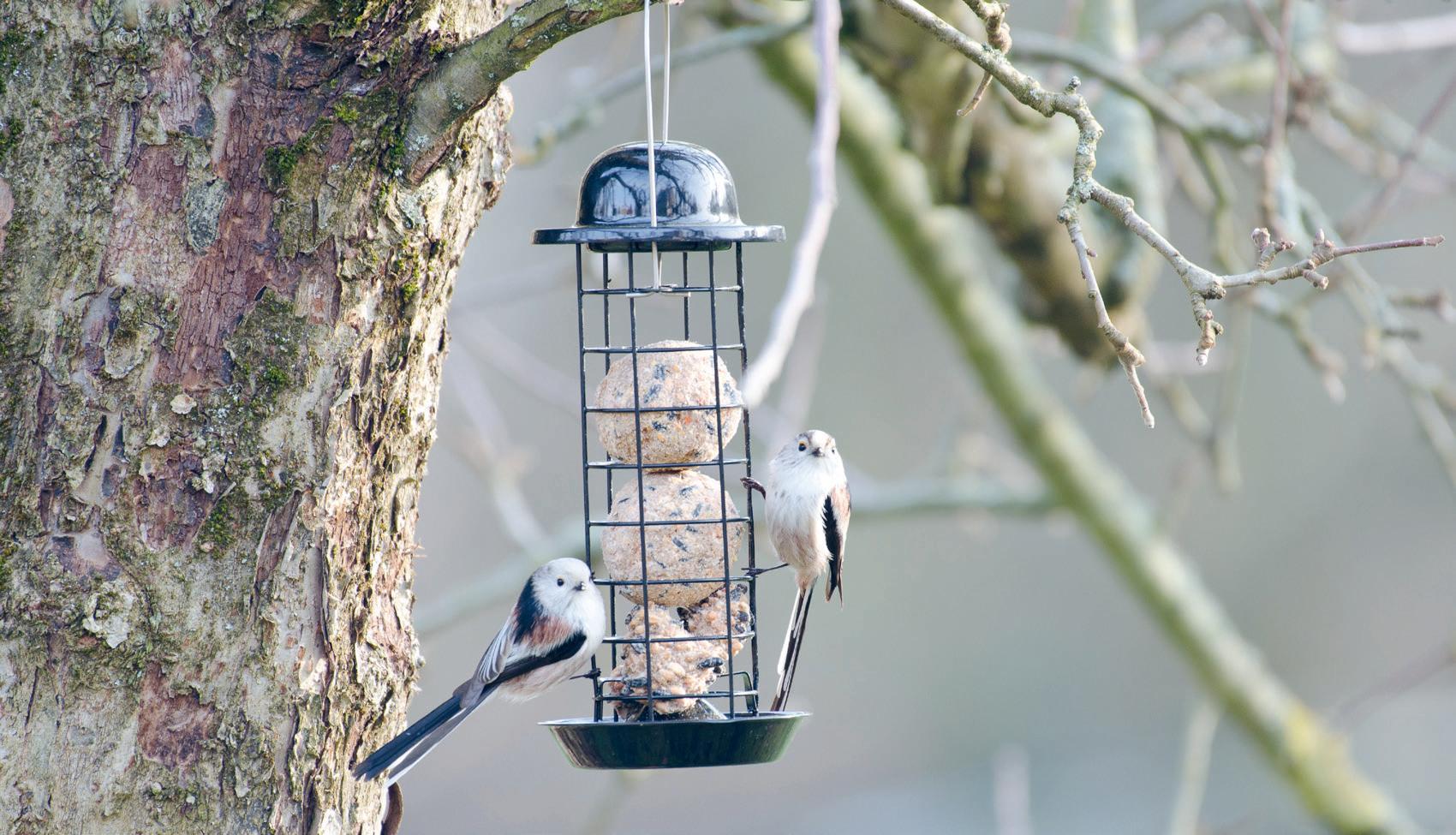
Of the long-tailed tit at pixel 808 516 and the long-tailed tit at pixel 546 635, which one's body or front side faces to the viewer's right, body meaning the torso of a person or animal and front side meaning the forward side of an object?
the long-tailed tit at pixel 546 635

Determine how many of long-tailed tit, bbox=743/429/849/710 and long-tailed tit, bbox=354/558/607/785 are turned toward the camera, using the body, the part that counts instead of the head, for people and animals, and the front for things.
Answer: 1

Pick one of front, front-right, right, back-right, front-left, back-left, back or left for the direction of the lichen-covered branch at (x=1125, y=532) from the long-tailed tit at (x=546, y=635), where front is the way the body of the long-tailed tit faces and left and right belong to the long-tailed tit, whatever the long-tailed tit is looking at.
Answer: front-left

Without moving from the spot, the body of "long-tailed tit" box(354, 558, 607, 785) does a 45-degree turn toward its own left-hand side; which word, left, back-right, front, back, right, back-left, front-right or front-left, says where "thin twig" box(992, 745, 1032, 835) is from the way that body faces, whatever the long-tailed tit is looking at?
front

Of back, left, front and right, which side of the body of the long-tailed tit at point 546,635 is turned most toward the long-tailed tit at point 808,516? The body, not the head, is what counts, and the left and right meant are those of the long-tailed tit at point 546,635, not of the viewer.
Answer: front

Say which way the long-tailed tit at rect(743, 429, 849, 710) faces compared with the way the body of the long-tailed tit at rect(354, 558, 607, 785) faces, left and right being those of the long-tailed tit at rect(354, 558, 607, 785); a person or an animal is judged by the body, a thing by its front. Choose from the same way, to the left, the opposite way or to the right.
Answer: to the right

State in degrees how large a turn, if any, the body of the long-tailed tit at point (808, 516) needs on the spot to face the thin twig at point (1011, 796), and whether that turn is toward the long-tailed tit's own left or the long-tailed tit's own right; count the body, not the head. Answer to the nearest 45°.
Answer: approximately 180°

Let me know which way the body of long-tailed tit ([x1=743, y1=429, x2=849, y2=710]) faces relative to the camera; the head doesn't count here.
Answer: toward the camera

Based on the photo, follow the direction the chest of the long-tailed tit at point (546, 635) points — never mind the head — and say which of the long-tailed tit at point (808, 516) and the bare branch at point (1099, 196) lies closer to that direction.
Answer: the long-tailed tit

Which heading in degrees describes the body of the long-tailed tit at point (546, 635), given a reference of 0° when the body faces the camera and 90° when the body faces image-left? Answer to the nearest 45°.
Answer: approximately 270°

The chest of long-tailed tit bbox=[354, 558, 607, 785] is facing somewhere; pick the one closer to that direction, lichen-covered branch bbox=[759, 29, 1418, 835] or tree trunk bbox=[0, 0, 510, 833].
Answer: the lichen-covered branch
